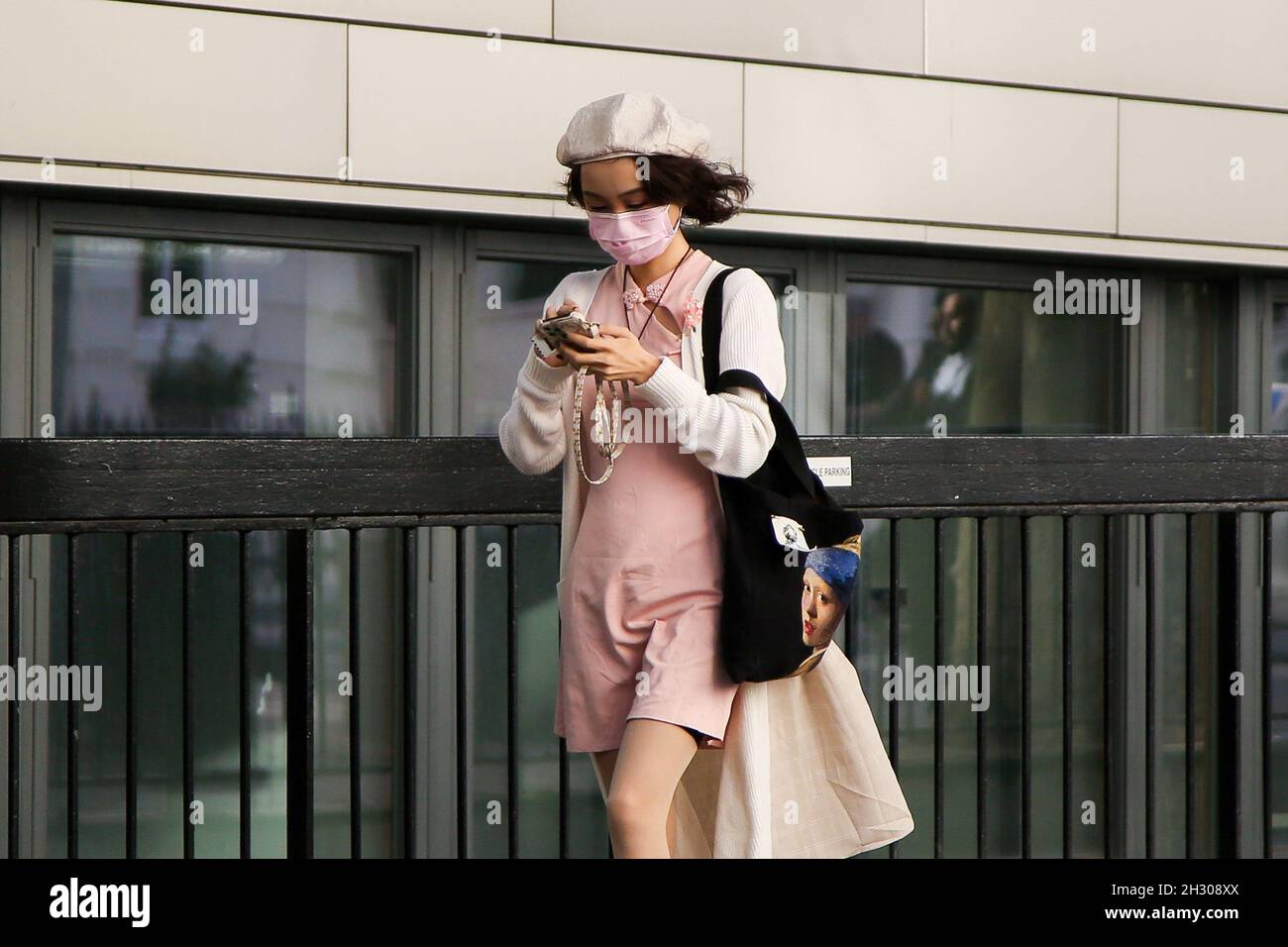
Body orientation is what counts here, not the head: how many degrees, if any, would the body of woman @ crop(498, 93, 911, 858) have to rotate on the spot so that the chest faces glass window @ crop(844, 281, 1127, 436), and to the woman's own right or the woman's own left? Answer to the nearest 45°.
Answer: approximately 135° to the woman's own right

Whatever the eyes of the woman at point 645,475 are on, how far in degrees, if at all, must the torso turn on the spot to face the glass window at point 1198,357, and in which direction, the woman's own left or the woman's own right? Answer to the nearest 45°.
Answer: approximately 180°

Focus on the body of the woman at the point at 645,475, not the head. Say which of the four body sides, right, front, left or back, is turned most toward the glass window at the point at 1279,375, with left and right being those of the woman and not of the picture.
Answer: back

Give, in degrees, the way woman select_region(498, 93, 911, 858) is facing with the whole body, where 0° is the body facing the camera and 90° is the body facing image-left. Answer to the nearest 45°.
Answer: approximately 45°
